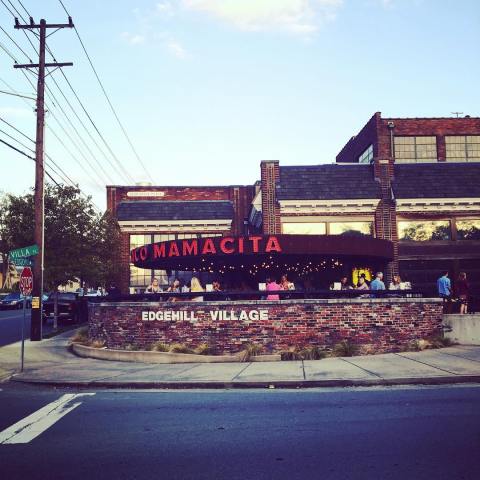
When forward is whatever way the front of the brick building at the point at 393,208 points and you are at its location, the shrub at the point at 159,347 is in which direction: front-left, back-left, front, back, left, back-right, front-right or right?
front-right

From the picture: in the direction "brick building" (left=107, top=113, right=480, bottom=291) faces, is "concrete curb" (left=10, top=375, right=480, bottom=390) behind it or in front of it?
in front

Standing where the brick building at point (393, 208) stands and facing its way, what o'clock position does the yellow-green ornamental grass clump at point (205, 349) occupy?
The yellow-green ornamental grass clump is roughly at 1 o'clock from the brick building.

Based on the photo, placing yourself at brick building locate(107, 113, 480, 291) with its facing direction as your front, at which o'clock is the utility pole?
The utility pole is roughly at 2 o'clock from the brick building.

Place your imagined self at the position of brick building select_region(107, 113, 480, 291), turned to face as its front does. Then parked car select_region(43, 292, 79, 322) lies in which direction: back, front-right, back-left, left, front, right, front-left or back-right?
right

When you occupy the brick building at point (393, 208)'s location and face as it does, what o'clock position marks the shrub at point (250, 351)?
The shrub is roughly at 1 o'clock from the brick building.

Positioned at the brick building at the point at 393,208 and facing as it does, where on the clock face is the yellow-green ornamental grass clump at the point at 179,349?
The yellow-green ornamental grass clump is roughly at 1 o'clock from the brick building.

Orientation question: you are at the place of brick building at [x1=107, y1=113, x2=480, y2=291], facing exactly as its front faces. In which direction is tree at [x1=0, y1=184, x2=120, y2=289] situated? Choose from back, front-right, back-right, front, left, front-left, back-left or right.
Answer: right

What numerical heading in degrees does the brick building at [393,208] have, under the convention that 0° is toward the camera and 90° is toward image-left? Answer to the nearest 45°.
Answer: approximately 0°

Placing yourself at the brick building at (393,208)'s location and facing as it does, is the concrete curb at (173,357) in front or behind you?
in front

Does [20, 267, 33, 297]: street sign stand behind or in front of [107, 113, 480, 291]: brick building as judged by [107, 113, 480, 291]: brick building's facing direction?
in front
